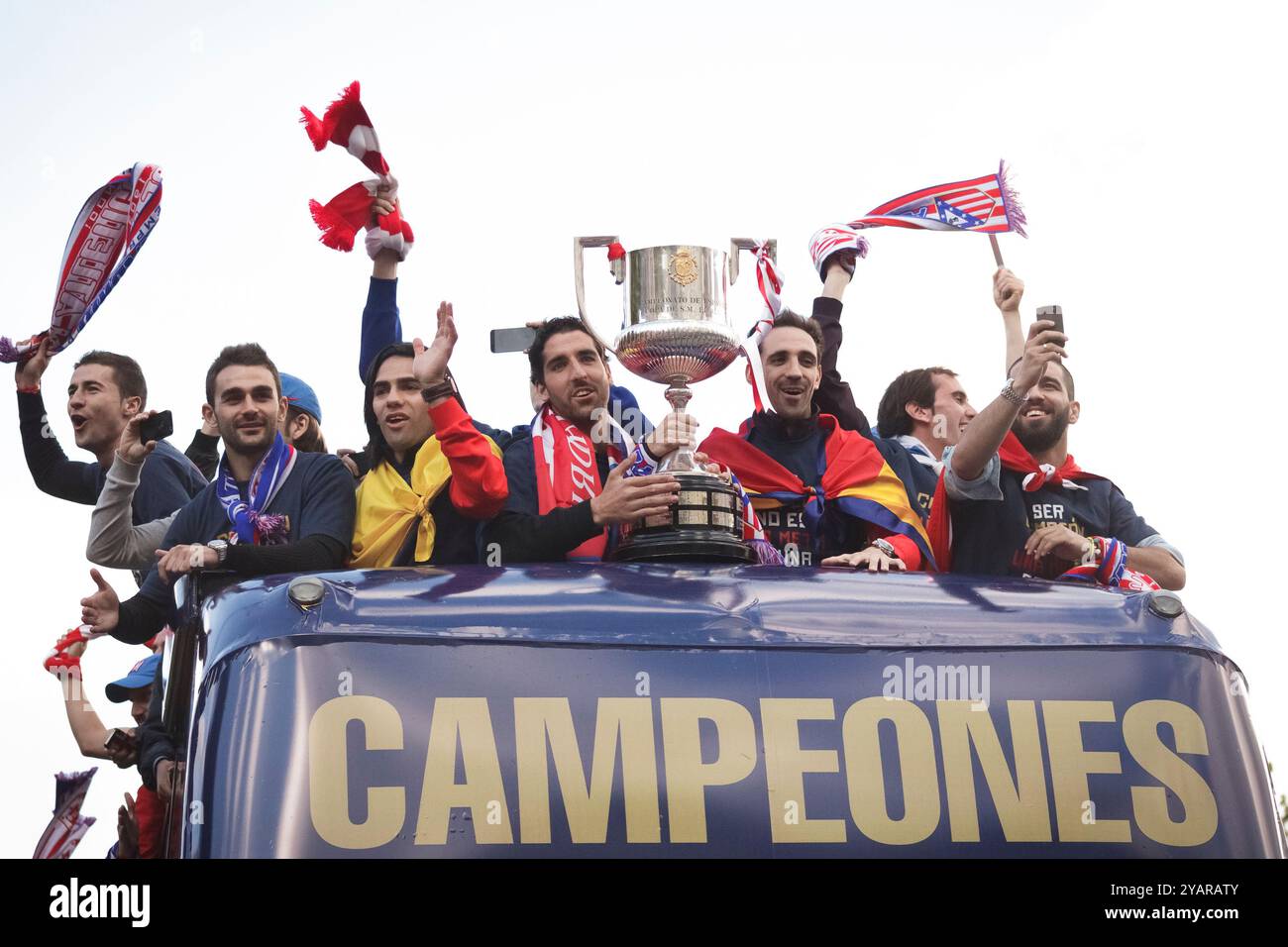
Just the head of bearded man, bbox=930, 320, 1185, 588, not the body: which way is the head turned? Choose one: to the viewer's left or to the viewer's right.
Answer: to the viewer's left

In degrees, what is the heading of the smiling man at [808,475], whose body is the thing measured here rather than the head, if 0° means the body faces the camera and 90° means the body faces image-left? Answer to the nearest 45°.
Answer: approximately 0°

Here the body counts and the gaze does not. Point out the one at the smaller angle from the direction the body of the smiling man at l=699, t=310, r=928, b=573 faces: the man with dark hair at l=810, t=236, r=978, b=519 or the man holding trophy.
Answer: the man holding trophy

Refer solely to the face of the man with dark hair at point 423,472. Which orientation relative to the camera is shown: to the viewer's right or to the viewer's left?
to the viewer's left

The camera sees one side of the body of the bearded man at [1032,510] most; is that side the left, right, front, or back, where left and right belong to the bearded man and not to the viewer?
front

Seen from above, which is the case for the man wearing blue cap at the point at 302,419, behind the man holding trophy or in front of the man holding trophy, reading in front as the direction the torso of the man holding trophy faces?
behind

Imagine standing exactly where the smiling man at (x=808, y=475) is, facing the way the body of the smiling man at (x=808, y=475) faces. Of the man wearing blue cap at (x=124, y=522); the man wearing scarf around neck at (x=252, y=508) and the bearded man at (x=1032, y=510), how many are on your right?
2
